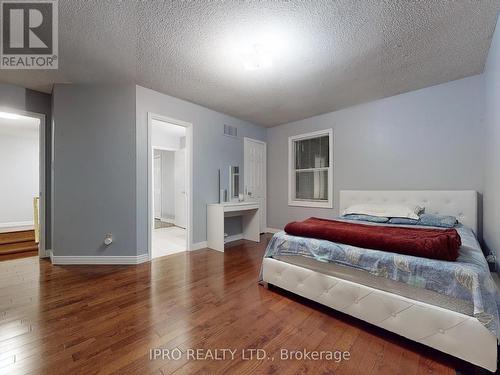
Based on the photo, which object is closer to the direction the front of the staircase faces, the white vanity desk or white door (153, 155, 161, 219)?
the white vanity desk

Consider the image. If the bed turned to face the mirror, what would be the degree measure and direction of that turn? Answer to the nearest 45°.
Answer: approximately 90° to its right

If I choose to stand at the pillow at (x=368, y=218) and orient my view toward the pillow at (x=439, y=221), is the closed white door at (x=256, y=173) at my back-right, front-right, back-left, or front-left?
back-left

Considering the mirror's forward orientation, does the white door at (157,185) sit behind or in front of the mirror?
behind

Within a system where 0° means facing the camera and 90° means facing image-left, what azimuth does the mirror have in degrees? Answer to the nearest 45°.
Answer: approximately 315°

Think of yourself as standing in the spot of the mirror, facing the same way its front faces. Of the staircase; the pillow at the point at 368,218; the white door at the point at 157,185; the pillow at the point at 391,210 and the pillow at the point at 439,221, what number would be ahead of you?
3

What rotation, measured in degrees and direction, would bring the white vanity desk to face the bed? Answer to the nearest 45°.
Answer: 0° — it already faces it

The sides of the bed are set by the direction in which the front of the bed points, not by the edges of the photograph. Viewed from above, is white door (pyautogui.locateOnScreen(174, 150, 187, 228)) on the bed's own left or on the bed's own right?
on the bed's own right

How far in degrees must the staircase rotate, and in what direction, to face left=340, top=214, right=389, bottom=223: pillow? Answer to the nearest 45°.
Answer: approximately 45° to its left

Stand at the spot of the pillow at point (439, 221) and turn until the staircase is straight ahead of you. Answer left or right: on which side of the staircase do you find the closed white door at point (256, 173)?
right
